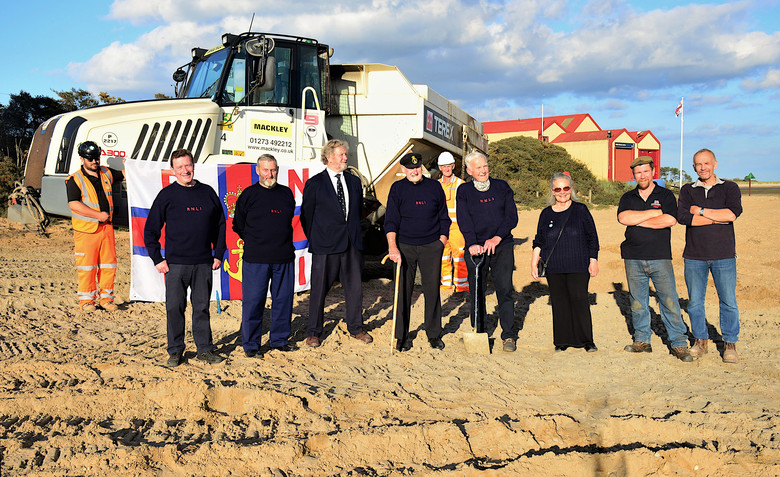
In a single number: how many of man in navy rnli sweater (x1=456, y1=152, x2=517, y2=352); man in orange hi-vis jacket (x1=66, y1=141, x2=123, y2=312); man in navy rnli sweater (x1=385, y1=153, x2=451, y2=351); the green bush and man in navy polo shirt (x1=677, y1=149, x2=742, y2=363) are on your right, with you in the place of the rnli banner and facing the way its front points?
1

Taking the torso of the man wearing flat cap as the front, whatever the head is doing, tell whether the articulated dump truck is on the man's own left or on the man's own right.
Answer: on the man's own right

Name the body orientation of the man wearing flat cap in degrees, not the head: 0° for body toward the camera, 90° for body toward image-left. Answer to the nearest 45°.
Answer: approximately 0°

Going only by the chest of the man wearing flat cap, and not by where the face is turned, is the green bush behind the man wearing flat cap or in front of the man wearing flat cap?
behind

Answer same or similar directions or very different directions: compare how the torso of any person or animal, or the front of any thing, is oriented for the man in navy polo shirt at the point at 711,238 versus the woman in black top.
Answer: same or similar directions

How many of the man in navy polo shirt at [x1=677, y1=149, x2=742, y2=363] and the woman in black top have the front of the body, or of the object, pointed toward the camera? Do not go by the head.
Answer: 2

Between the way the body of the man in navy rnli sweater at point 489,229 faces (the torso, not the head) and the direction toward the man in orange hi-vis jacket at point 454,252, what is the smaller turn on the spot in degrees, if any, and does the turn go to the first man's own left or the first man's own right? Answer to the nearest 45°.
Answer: approximately 180°

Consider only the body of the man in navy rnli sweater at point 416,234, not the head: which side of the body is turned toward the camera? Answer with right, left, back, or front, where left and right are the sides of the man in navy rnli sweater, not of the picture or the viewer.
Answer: front

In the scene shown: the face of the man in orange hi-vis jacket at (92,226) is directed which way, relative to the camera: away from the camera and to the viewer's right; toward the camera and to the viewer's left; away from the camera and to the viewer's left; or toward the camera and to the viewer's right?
toward the camera and to the viewer's right

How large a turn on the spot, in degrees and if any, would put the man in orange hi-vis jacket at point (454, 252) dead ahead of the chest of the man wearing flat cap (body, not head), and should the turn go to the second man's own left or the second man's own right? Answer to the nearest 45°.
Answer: approximately 135° to the second man's own right

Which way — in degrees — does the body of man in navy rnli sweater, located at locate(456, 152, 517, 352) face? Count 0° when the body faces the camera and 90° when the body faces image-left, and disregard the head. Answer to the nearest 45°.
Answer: approximately 0°

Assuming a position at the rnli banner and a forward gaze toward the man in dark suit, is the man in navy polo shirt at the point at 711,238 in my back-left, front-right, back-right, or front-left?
front-left

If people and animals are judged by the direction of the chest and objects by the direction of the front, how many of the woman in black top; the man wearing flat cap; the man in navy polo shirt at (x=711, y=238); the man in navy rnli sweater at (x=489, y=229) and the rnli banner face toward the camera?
5

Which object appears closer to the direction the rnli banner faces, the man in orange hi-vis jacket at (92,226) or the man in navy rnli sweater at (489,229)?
the man in navy rnli sweater

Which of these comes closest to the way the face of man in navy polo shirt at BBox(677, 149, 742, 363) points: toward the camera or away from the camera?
toward the camera

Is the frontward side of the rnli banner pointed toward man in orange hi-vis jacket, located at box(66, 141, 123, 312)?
no
